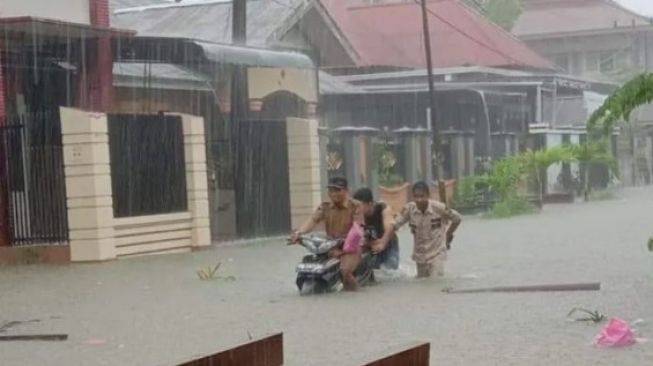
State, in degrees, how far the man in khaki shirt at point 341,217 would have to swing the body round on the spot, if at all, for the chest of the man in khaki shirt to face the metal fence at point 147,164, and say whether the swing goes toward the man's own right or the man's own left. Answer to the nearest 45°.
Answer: approximately 90° to the man's own right

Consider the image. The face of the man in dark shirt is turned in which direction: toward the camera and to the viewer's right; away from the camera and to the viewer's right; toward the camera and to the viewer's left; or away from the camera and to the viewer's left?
toward the camera and to the viewer's left

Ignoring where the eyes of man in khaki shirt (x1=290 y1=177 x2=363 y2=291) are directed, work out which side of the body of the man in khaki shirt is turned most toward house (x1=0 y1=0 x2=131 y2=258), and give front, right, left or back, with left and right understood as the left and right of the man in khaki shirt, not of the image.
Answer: right

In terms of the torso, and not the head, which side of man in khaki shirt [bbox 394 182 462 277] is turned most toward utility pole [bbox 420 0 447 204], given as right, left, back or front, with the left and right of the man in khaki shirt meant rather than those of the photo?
back

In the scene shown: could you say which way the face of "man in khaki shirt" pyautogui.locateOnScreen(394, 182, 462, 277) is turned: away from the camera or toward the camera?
toward the camera

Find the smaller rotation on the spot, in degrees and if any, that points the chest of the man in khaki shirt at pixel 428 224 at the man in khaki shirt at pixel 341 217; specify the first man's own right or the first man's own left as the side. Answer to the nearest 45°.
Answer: approximately 45° to the first man's own right

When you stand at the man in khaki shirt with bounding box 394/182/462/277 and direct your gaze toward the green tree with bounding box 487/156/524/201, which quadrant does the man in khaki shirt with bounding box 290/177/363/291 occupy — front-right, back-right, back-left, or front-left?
back-left

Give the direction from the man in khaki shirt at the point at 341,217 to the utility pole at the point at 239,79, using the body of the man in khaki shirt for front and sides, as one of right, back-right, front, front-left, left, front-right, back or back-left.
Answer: back-right

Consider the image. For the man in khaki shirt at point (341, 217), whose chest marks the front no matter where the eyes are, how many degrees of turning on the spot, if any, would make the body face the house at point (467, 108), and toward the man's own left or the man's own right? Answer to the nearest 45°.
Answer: approximately 135° to the man's own right

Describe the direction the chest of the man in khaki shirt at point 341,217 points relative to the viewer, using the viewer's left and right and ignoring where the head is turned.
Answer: facing the viewer and to the left of the viewer

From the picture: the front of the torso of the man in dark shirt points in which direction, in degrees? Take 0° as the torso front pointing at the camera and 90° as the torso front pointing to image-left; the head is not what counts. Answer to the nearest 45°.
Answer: approximately 45°

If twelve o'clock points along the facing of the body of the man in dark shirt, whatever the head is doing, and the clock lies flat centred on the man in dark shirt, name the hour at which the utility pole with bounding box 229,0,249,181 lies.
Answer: The utility pole is roughly at 4 o'clock from the man in dark shirt.

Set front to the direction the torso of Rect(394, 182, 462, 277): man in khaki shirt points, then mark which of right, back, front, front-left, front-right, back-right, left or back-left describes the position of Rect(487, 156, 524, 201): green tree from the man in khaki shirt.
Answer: back

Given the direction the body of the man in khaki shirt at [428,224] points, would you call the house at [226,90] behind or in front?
behind

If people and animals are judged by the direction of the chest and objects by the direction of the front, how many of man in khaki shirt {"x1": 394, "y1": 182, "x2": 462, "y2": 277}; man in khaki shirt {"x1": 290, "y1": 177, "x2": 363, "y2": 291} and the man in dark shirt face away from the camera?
0

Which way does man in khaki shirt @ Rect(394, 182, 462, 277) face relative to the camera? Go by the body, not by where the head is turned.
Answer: toward the camera
